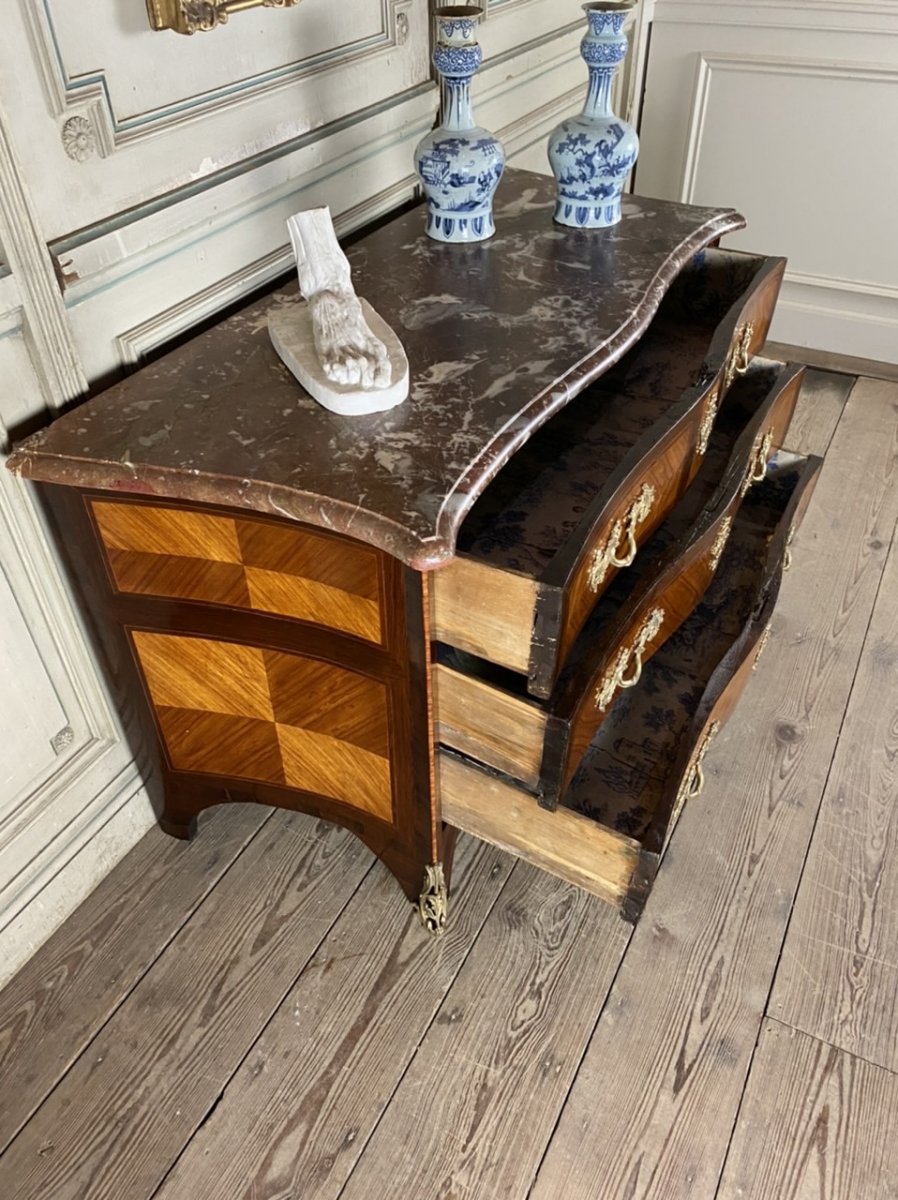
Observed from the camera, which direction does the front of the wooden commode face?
facing the viewer and to the right of the viewer
